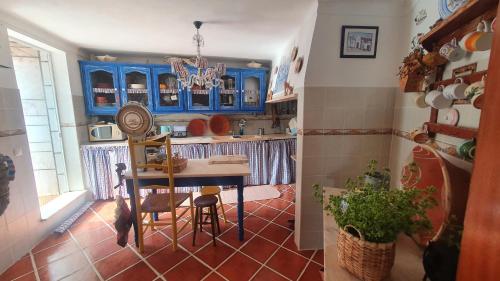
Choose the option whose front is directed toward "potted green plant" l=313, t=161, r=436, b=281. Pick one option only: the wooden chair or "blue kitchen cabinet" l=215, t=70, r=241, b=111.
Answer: the blue kitchen cabinet

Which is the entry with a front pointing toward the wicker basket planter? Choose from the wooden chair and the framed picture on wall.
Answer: the framed picture on wall

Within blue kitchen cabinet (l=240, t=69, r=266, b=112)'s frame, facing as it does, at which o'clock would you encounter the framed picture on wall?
The framed picture on wall is roughly at 11 o'clock from the blue kitchen cabinet.

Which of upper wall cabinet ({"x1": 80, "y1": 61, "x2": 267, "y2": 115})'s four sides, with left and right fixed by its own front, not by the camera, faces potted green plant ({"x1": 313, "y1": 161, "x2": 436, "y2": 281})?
front

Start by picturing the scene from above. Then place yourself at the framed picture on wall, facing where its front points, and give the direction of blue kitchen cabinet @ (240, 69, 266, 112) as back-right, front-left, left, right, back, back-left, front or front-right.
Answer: back-right

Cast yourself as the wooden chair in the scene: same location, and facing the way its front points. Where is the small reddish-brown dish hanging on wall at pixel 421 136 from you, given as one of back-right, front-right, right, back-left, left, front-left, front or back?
right

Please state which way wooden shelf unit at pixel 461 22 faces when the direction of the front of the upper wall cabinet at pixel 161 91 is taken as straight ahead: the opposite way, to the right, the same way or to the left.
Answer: to the right

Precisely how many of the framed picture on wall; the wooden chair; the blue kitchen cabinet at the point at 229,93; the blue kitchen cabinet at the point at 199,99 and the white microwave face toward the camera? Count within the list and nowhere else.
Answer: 4

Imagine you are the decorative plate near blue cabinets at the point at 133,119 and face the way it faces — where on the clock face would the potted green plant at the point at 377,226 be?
The potted green plant is roughly at 11 o'clock from the decorative plate near blue cabinets.

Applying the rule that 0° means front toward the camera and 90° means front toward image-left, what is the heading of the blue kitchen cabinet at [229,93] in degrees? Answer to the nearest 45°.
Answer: approximately 0°

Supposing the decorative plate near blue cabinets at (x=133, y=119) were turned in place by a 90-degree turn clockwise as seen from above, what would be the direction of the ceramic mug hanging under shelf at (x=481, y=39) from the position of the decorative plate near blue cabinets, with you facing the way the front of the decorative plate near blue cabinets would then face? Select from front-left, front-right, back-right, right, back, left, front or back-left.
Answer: back-left

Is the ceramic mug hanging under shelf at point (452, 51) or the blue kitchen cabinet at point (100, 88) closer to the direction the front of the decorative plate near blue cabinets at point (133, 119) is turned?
the ceramic mug hanging under shelf

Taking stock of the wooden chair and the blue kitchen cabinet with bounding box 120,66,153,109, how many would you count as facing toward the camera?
1
